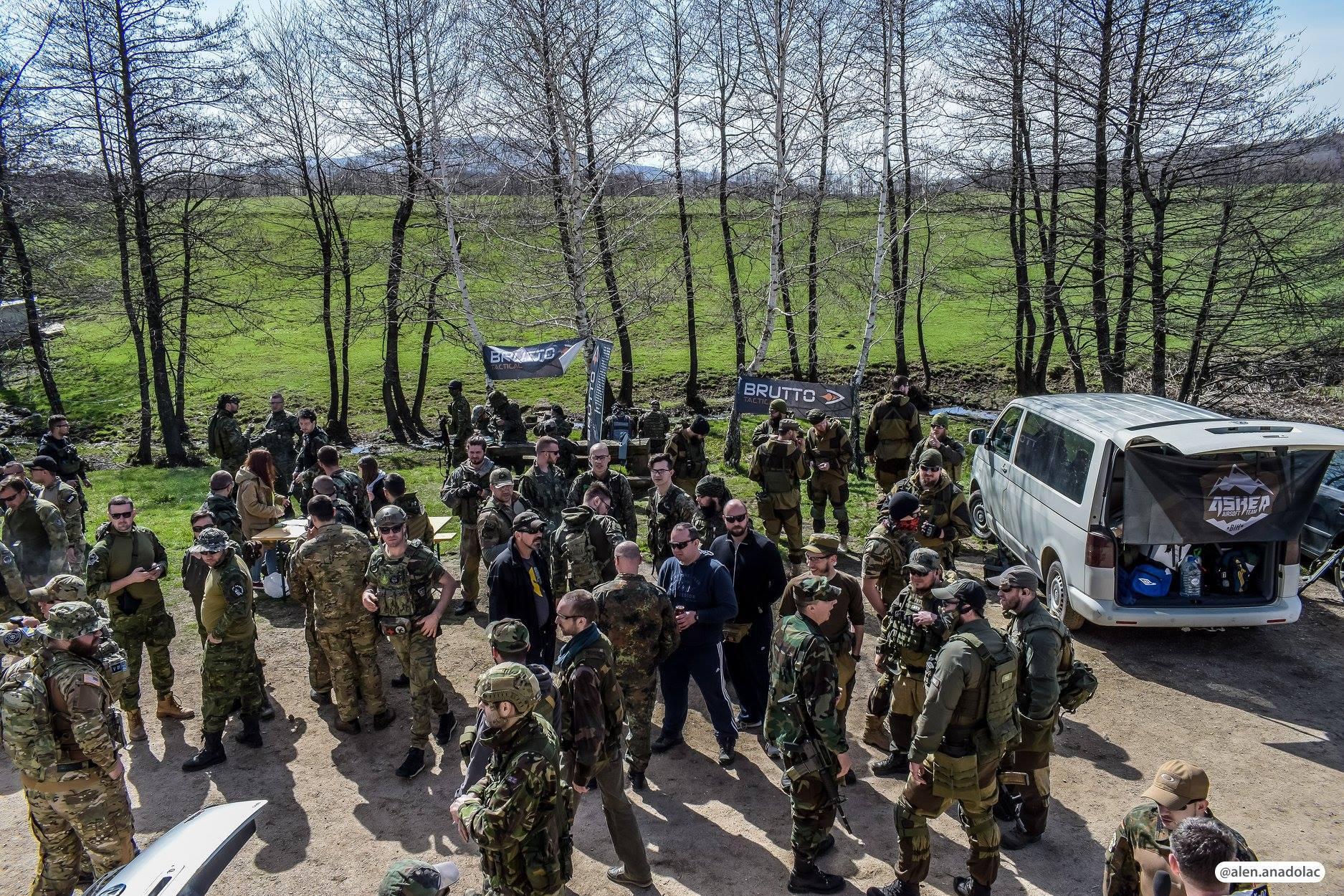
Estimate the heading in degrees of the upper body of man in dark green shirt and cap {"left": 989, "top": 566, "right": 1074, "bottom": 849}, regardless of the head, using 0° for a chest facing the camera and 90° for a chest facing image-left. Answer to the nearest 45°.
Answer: approximately 90°

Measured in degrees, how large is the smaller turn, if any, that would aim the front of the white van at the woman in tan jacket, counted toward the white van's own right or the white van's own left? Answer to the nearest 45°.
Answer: approximately 45° to the white van's own left

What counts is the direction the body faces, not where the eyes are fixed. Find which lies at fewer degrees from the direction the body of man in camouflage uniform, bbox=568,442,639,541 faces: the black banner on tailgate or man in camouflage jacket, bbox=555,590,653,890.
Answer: the man in camouflage jacket

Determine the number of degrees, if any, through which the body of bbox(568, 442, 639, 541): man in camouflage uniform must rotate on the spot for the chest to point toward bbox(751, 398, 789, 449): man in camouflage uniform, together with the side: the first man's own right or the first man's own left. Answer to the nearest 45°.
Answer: approximately 135° to the first man's own left

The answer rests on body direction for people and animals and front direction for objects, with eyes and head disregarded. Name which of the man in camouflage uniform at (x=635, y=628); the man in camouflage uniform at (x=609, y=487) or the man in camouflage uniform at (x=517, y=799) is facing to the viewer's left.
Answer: the man in camouflage uniform at (x=517, y=799)

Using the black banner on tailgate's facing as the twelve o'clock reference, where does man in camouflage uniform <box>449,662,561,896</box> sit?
The man in camouflage uniform is roughly at 1 o'clock from the black banner on tailgate.
